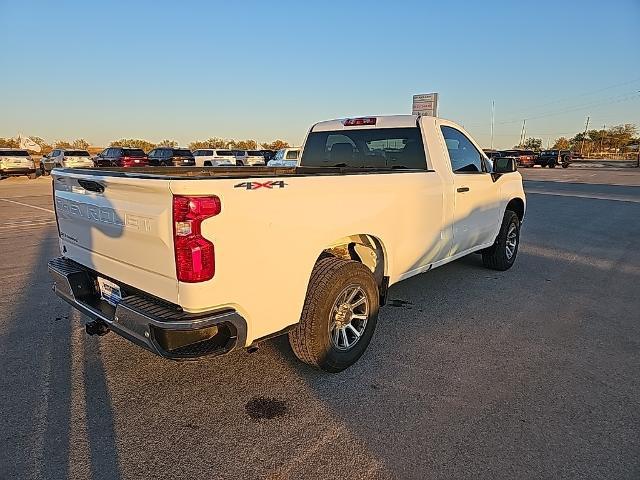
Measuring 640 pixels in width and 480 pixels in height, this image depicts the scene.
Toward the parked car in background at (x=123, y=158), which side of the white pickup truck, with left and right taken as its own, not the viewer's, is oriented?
left

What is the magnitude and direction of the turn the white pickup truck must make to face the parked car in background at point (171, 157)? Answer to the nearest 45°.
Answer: approximately 45° to its left

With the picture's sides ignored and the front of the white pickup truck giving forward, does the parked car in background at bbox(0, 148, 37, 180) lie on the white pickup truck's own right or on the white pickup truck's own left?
on the white pickup truck's own left

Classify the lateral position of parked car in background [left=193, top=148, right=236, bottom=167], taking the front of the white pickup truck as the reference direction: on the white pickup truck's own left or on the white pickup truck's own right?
on the white pickup truck's own left

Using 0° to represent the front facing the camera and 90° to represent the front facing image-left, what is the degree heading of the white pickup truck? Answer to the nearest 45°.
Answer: approximately 225°

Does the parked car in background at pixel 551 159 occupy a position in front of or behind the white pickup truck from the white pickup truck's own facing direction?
in front
